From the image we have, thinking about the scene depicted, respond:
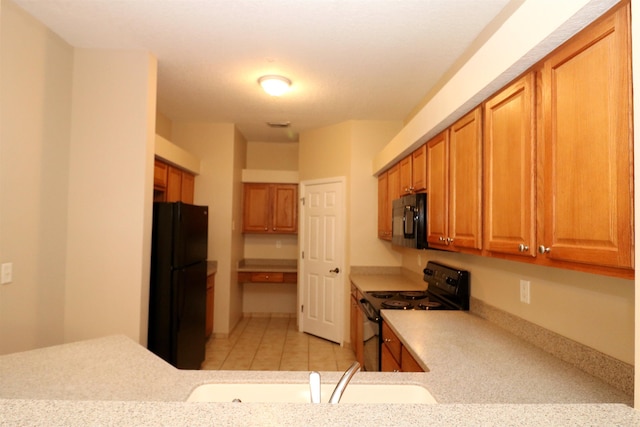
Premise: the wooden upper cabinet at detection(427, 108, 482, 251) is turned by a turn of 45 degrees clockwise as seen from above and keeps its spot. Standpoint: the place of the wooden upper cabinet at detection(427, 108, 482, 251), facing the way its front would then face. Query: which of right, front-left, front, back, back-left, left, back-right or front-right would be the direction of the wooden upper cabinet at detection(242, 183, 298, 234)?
front-right

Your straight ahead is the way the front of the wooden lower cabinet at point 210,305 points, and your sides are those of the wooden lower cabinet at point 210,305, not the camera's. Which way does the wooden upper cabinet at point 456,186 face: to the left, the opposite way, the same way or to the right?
the opposite way

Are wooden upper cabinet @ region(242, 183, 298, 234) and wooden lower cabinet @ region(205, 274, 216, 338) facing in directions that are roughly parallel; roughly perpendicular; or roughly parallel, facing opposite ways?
roughly perpendicular

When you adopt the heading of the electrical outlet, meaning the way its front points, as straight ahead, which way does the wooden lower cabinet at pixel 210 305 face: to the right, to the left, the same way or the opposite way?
the opposite way

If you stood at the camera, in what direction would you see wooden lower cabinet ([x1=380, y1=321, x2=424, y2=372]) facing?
facing to the left of the viewer

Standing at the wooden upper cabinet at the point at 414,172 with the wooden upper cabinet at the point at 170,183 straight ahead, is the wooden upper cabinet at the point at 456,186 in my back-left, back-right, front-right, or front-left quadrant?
back-left

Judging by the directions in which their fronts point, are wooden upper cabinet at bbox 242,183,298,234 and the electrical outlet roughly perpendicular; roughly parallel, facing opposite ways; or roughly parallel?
roughly perpendicular

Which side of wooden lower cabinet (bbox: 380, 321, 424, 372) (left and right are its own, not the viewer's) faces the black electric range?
right

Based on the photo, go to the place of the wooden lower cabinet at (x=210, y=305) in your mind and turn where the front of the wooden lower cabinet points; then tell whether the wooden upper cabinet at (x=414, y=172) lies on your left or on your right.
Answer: on your right

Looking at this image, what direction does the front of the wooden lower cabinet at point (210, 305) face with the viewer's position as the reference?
facing to the right of the viewer
